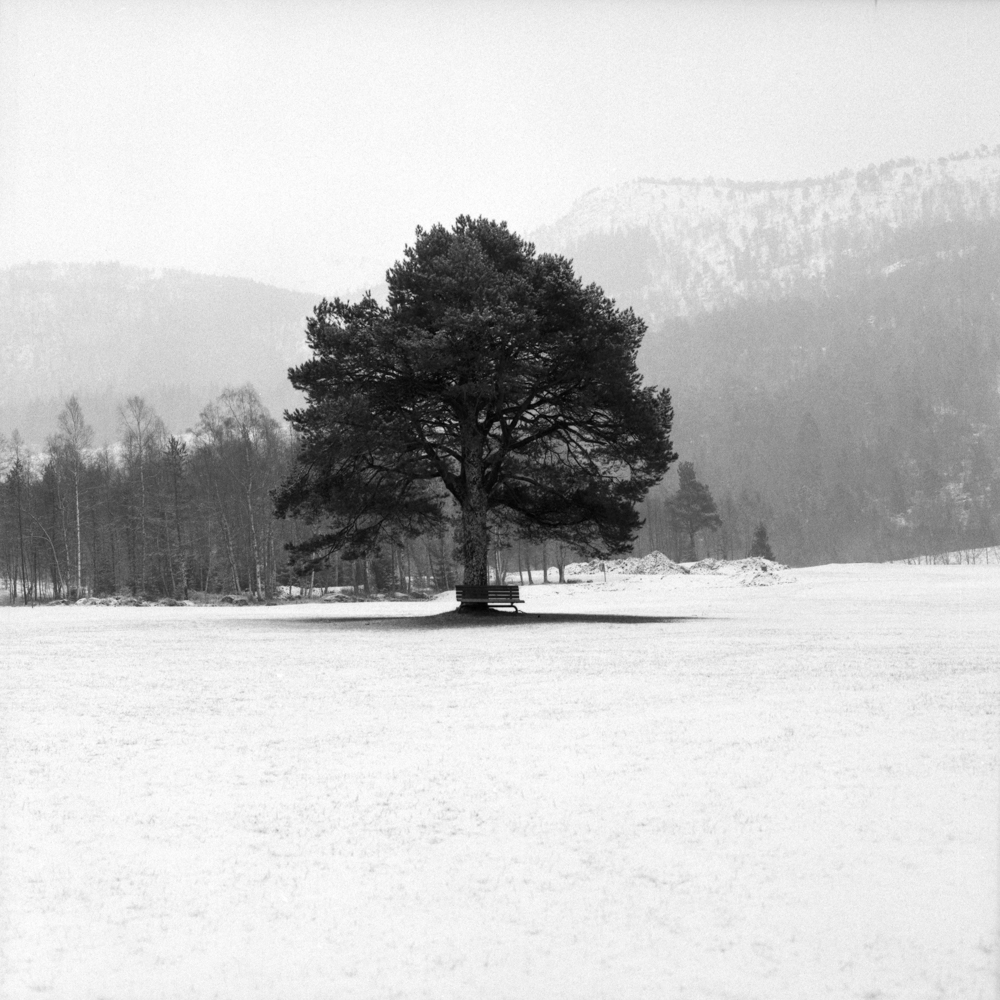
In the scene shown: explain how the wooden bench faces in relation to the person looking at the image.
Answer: facing the viewer
